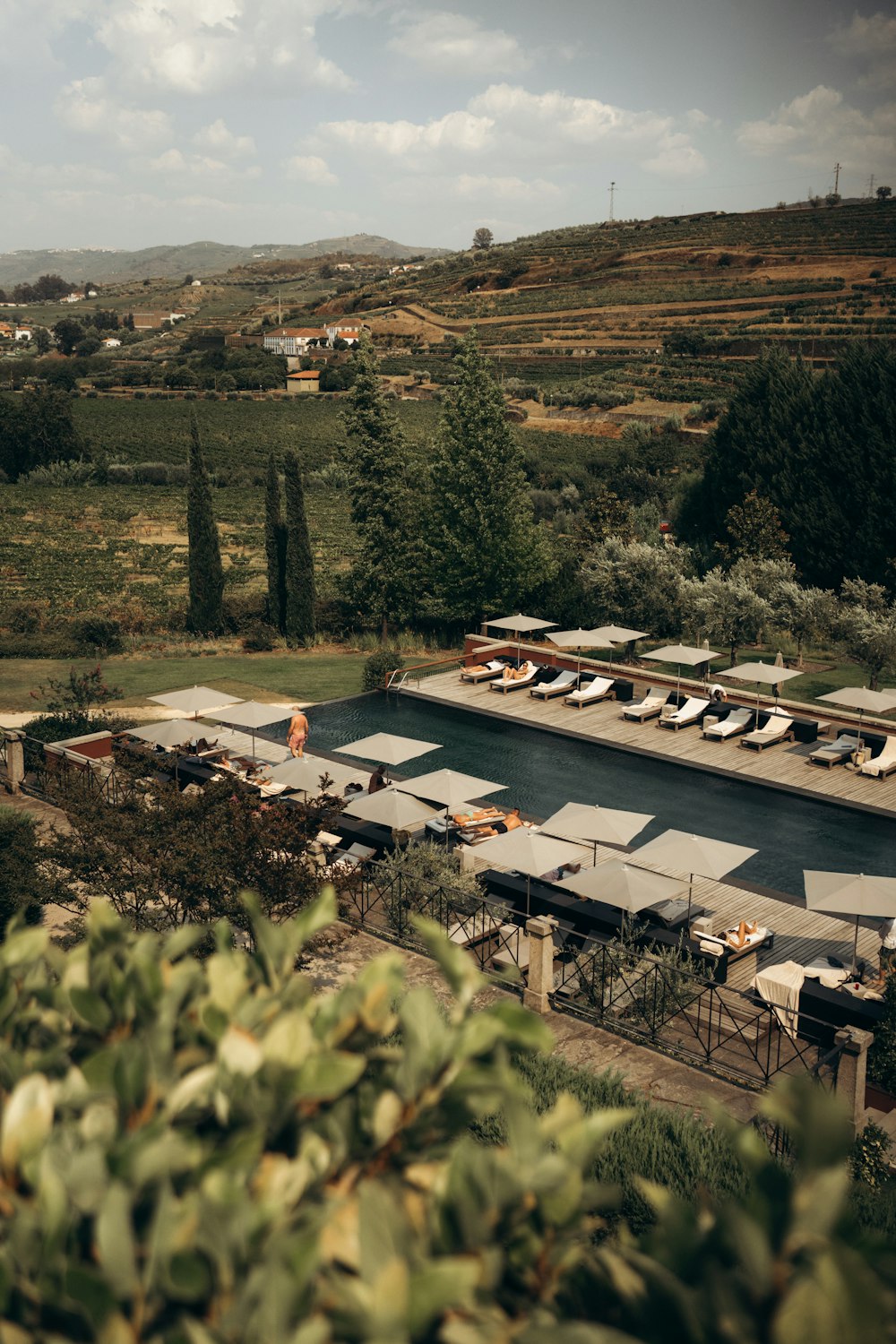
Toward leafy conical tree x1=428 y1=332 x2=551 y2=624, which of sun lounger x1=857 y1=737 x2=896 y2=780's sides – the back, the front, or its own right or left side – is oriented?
right

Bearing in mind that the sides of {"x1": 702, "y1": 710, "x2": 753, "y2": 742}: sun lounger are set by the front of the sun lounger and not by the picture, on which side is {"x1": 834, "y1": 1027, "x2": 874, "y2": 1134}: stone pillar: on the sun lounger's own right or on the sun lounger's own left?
on the sun lounger's own left

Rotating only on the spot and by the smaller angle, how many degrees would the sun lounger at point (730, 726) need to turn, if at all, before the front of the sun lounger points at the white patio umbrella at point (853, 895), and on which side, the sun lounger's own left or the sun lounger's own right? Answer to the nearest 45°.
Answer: approximately 45° to the sun lounger's own left

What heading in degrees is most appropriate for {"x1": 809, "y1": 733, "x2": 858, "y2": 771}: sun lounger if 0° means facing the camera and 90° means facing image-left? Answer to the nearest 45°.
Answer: approximately 45°

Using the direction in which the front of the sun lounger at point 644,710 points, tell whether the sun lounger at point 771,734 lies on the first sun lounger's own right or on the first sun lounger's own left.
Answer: on the first sun lounger's own left

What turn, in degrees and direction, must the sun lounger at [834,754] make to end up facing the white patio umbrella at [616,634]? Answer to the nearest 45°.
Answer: approximately 90° to its right

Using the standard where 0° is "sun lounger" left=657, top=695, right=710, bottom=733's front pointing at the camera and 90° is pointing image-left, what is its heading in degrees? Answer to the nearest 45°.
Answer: approximately 45°

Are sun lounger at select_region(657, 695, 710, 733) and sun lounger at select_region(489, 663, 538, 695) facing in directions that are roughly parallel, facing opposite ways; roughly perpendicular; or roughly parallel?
roughly parallel

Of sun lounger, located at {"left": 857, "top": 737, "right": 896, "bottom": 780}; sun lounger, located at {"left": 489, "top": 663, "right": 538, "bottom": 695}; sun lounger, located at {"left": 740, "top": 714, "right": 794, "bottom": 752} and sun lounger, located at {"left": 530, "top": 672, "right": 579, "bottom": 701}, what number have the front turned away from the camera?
0

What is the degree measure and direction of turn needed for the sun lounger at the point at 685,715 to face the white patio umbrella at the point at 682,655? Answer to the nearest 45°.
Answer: approximately 135° to its right

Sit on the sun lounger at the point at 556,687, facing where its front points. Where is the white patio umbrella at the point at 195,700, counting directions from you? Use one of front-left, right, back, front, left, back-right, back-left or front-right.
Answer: front

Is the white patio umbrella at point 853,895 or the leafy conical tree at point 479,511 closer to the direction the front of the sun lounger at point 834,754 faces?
the white patio umbrella

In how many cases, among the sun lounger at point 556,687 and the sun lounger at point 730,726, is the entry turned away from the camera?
0

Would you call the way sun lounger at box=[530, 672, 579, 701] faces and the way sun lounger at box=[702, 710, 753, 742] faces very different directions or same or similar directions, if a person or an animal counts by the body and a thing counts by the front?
same or similar directions

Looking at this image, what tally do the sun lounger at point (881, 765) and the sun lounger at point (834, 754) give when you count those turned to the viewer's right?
0

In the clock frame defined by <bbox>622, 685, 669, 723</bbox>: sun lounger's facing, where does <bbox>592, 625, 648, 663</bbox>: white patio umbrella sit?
The white patio umbrella is roughly at 4 o'clock from the sun lounger.

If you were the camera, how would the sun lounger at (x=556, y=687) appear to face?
facing the viewer and to the left of the viewer

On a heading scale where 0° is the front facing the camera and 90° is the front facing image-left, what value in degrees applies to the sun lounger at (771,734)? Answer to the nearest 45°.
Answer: approximately 45°
